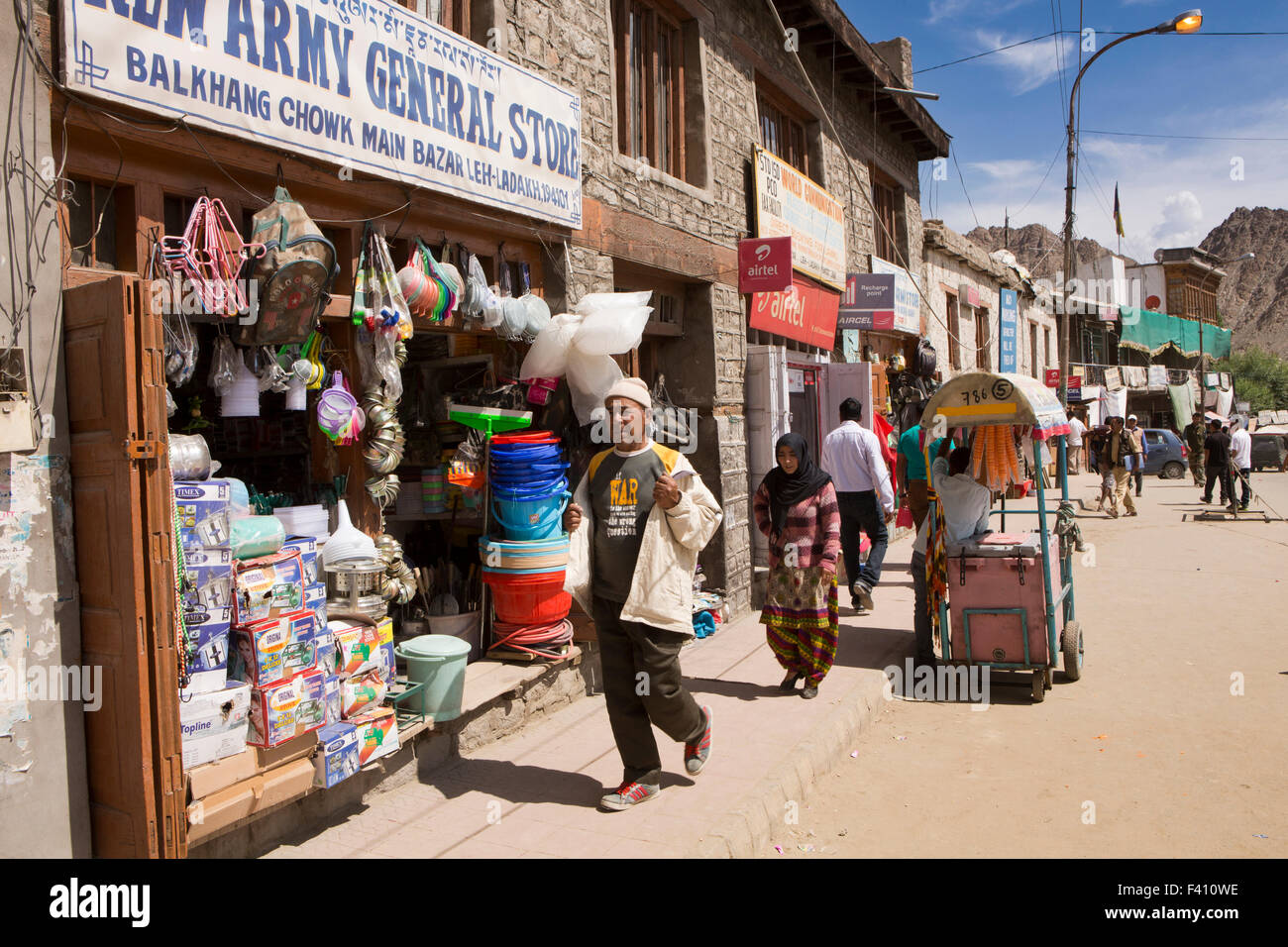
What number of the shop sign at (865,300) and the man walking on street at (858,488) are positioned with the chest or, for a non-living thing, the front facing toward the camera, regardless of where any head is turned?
1

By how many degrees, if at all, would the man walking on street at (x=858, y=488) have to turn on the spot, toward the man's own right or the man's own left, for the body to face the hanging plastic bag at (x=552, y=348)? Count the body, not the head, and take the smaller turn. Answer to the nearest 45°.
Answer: approximately 135° to the man's own left

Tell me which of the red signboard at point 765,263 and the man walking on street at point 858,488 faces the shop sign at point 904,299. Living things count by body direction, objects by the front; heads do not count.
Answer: the man walking on street

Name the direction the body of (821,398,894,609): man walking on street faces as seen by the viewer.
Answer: away from the camera

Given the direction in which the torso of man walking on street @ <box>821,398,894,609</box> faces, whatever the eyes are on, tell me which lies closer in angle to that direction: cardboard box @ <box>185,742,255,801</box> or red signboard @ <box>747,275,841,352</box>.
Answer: the red signboard

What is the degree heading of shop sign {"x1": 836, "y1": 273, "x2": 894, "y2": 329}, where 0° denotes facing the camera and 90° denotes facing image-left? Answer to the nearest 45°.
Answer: approximately 0°

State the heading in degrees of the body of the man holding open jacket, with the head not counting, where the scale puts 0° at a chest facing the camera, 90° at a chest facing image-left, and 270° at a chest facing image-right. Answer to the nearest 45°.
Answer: approximately 45°

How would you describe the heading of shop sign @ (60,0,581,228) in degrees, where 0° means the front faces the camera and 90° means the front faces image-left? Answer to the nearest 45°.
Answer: approximately 315°

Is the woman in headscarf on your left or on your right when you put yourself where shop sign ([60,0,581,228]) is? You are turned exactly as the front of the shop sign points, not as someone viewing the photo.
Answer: on your left

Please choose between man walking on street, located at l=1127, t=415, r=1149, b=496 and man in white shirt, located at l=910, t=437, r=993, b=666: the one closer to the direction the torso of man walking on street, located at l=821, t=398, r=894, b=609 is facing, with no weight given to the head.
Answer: the man walking on street
